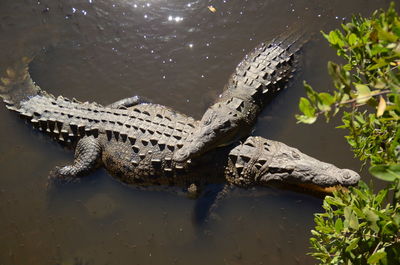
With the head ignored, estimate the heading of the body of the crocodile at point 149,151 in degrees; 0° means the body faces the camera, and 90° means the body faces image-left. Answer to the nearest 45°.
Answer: approximately 270°

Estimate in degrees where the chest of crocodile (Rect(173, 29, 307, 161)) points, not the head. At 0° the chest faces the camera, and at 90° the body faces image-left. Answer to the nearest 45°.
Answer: approximately 45°
